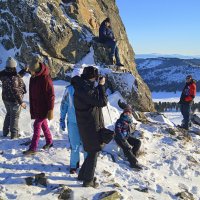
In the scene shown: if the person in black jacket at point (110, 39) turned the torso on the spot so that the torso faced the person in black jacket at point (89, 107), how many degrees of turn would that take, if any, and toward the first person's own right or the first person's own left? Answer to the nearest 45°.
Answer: approximately 45° to the first person's own right

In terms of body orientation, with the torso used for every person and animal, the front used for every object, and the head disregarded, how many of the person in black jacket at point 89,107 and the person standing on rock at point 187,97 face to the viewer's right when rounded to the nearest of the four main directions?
1

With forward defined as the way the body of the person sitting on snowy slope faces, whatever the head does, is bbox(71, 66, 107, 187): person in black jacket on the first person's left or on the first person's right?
on the first person's right

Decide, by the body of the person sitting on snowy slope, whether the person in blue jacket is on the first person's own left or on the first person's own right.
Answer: on the first person's own right
